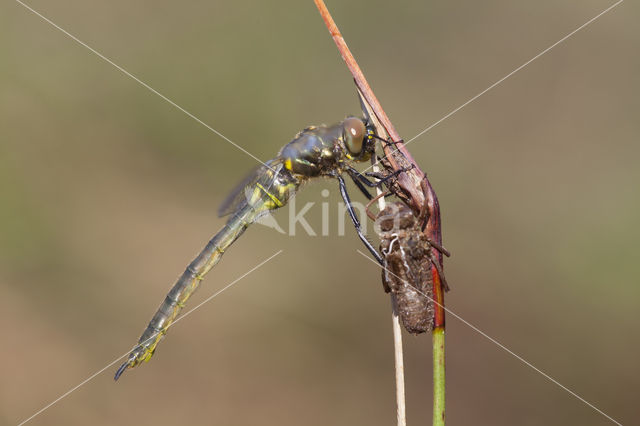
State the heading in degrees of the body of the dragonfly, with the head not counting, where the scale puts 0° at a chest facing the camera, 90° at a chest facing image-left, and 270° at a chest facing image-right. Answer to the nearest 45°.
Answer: approximately 270°
